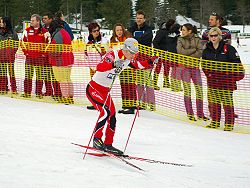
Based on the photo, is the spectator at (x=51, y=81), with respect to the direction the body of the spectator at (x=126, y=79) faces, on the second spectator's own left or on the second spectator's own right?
on the second spectator's own right

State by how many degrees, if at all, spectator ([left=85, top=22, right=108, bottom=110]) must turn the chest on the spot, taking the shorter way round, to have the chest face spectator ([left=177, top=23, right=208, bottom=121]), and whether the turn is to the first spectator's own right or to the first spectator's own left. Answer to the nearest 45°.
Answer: approximately 45° to the first spectator's own left

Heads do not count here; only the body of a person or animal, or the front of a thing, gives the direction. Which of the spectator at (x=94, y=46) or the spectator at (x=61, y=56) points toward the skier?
the spectator at (x=94, y=46)

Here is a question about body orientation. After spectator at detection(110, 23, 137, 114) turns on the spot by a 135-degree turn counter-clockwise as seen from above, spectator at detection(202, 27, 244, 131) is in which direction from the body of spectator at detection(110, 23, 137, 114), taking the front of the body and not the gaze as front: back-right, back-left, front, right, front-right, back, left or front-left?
front-right

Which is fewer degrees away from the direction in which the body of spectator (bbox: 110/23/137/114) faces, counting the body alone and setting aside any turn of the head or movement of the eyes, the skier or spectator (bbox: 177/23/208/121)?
the skier

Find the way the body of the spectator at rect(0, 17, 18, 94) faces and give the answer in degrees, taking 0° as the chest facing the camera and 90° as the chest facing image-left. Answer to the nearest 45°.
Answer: approximately 45°

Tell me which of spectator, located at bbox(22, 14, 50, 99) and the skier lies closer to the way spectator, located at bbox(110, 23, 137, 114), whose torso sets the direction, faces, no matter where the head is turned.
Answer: the skier

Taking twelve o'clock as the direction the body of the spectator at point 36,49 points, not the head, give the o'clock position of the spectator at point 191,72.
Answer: the spectator at point 191,72 is roughly at 10 o'clock from the spectator at point 36,49.

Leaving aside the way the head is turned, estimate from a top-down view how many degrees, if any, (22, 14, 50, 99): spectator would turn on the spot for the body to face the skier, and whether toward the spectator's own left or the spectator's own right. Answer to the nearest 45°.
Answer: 0° — they already face them

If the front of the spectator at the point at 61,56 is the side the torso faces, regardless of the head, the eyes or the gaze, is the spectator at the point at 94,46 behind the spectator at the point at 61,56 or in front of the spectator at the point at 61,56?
behind
